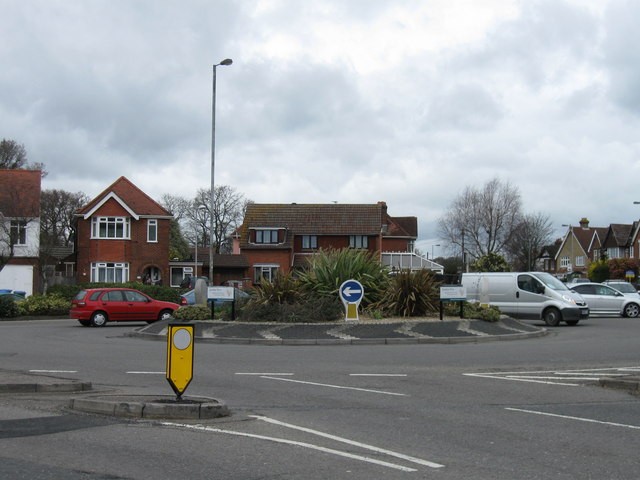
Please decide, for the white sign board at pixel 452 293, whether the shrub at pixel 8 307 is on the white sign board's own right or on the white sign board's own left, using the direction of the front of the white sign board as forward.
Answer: on the white sign board's own right

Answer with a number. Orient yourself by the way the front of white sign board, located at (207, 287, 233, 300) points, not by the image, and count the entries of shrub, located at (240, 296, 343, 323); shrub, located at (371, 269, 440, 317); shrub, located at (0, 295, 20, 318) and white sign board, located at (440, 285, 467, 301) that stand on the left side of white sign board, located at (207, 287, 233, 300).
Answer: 3

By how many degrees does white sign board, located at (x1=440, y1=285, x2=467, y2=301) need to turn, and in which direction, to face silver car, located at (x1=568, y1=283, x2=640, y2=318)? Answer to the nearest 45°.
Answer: approximately 135° to its left

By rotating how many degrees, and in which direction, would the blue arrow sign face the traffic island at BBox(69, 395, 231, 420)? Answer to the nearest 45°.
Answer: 0° — it already faces it

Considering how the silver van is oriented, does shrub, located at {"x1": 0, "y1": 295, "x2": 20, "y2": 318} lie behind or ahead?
behind

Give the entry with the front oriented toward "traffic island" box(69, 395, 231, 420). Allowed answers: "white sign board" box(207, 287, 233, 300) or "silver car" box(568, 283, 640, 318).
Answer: the white sign board

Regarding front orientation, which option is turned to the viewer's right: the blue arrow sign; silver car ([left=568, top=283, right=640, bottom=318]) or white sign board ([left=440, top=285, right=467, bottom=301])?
the silver car

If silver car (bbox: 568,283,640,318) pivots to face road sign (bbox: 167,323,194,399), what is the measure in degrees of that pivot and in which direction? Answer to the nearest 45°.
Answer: approximately 90° to its right

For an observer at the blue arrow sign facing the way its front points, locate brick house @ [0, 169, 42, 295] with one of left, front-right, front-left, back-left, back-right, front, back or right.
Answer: back-right

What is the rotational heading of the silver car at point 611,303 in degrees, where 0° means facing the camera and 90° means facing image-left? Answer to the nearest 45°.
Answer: approximately 270°

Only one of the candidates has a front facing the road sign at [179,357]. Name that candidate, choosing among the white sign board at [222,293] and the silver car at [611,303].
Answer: the white sign board
